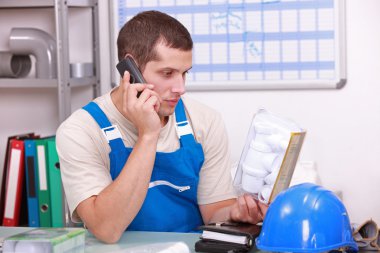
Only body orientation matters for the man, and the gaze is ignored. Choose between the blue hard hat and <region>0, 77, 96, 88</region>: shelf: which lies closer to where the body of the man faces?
the blue hard hat

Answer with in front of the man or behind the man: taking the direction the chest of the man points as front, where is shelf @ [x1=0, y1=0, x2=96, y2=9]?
behind

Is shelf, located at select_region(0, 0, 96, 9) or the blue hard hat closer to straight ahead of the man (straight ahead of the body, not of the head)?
the blue hard hat

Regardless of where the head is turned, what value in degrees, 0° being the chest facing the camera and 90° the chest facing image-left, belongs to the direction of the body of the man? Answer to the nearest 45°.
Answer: approximately 315°

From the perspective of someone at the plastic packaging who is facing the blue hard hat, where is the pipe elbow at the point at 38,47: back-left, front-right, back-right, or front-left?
back-right

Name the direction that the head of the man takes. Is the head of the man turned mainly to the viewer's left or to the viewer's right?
to the viewer's right

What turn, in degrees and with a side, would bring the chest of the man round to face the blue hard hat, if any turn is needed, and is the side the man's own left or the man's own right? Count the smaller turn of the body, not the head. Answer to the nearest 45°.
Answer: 0° — they already face it
